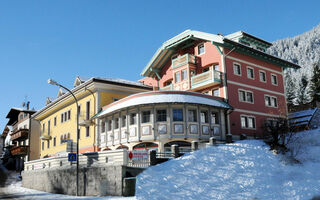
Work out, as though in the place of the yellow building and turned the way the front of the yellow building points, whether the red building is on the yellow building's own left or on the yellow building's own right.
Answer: on the yellow building's own left

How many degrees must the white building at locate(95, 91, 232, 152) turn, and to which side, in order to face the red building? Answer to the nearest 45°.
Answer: approximately 135° to its left

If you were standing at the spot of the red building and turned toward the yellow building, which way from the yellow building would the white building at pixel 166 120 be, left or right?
left

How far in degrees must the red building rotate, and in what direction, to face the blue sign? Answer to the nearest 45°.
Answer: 0° — it already faces it

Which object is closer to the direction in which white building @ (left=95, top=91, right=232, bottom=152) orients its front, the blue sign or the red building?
the blue sign

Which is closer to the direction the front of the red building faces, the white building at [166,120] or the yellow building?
the white building

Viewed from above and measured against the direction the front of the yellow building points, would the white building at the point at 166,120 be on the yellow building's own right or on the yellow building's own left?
on the yellow building's own left

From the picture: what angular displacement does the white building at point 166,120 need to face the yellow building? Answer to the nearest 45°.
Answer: approximately 135° to its right

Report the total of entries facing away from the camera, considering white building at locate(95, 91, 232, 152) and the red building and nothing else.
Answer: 0

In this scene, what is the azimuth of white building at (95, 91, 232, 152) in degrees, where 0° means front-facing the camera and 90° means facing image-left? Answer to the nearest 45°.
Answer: approximately 0°

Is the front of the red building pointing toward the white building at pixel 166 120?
yes

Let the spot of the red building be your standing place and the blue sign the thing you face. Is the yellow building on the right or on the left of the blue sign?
right

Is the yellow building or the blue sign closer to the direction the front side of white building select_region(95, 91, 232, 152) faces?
the blue sign
